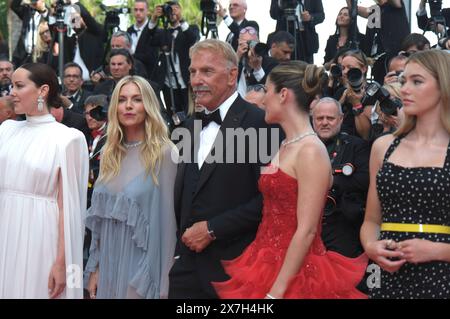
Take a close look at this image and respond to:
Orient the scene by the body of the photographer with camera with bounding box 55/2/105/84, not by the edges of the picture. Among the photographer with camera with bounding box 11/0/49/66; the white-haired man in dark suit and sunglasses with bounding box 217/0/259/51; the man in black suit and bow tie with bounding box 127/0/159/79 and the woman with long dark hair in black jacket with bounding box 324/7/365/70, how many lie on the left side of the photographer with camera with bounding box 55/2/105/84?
3

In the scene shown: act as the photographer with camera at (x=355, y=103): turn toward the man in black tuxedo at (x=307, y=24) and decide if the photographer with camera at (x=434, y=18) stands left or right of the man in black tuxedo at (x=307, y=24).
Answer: right

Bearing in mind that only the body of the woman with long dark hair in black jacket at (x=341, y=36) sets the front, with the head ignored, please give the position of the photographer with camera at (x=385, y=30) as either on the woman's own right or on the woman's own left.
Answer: on the woman's own left

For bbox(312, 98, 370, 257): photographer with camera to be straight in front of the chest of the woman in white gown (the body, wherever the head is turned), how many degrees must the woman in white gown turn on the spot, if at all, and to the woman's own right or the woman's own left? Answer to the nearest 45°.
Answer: approximately 135° to the woman's own left

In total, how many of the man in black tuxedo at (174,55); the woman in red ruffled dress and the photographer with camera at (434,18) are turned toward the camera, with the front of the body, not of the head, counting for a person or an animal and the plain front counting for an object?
2
